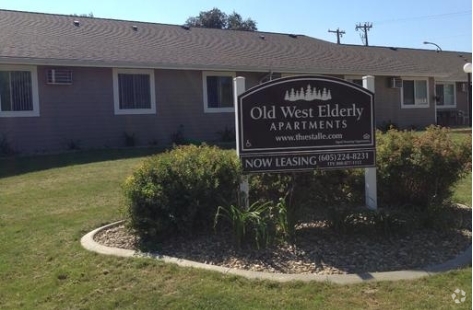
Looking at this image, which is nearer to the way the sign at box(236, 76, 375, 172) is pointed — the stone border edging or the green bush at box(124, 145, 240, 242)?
the stone border edging

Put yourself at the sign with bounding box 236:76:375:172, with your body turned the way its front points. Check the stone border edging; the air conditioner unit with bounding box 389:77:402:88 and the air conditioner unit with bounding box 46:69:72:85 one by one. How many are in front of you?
1

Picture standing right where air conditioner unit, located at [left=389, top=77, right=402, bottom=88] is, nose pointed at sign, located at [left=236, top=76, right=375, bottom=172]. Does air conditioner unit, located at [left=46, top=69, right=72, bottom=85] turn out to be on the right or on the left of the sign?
right

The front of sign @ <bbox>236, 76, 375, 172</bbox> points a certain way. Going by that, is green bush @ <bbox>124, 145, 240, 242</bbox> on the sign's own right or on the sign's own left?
on the sign's own right

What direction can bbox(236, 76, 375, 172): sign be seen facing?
toward the camera

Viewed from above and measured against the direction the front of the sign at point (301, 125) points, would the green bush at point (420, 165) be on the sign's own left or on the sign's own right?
on the sign's own left

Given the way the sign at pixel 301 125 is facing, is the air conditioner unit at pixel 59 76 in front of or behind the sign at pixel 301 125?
behind

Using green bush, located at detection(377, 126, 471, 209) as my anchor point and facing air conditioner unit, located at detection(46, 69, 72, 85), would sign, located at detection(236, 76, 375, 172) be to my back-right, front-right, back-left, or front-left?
front-left

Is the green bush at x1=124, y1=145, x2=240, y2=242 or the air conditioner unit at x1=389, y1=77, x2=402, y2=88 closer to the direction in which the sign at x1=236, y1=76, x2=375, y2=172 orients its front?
the green bush

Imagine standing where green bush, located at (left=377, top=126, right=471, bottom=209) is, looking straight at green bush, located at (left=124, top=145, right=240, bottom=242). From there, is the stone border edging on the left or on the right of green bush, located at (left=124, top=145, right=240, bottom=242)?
left

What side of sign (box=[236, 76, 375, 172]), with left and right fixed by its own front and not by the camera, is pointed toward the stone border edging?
front

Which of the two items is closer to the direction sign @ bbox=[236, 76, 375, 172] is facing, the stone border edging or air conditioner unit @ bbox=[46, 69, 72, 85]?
the stone border edging

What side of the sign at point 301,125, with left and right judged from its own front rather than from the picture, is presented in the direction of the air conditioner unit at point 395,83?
back
